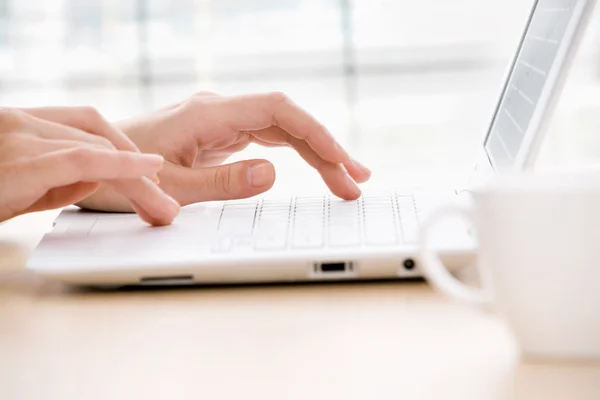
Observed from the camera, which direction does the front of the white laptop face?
facing to the left of the viewer
